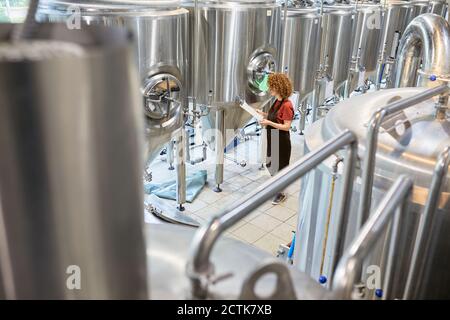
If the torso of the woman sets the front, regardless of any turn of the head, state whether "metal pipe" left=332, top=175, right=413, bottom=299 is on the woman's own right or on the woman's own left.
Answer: on the woman's own left

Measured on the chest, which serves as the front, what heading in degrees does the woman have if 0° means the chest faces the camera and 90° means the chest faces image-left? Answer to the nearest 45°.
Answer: approximately 90°

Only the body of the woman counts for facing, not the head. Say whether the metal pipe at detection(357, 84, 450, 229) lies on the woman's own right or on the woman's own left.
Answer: on the woman's own left
